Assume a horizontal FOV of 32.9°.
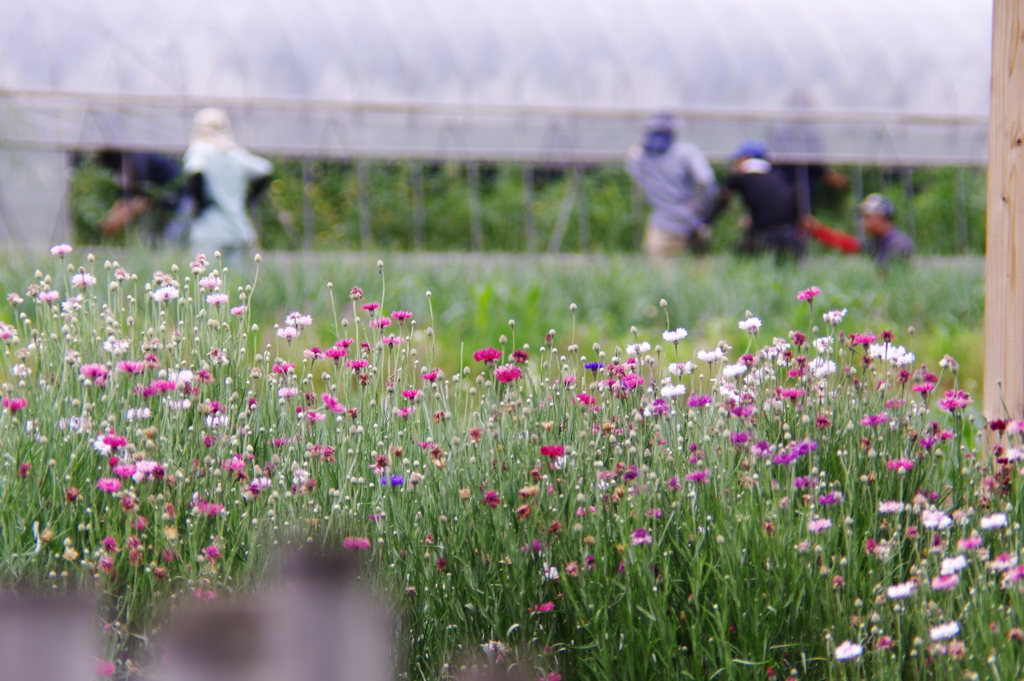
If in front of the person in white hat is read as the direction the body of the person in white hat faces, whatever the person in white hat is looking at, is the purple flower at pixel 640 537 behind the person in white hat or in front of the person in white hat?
behind

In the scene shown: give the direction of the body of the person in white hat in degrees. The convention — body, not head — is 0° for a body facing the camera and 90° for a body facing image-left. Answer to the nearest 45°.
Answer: approximately 180°

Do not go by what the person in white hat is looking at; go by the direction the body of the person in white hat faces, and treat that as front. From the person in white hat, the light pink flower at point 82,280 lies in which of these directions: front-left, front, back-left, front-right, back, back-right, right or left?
back

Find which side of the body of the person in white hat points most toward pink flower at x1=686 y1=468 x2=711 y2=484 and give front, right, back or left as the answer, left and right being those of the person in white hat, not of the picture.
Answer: back

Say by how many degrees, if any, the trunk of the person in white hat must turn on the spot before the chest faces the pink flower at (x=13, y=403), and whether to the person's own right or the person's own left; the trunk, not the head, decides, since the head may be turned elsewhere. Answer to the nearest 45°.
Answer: approximately 180°

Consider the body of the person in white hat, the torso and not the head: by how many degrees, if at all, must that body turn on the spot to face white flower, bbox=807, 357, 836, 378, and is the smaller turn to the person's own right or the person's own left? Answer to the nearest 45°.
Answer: approximately 180°

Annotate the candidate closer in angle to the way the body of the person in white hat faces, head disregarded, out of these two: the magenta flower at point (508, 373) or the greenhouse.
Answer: the greenhouse

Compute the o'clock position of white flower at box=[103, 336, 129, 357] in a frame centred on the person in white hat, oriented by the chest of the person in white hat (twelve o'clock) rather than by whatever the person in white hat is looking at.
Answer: The white flower is roughly at 6 o'clock from the person in white hat.

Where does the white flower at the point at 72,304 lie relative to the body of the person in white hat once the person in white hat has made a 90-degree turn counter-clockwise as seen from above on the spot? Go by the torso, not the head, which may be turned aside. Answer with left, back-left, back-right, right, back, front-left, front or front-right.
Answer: left
